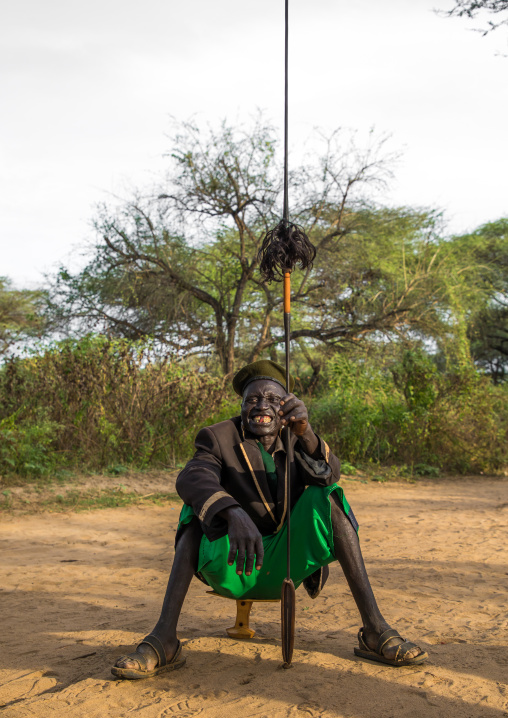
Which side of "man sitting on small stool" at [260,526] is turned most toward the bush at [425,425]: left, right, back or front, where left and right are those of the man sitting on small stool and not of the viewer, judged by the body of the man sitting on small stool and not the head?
back

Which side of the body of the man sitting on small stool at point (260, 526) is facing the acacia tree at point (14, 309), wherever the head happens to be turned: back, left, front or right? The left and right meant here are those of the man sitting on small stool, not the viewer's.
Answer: back

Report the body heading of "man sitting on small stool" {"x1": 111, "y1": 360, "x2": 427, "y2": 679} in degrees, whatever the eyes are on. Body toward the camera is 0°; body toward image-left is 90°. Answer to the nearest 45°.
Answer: approximately 0°

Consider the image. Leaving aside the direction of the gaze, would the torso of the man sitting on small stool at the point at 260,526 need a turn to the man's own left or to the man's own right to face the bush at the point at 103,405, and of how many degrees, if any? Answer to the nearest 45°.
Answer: approximately 180°
